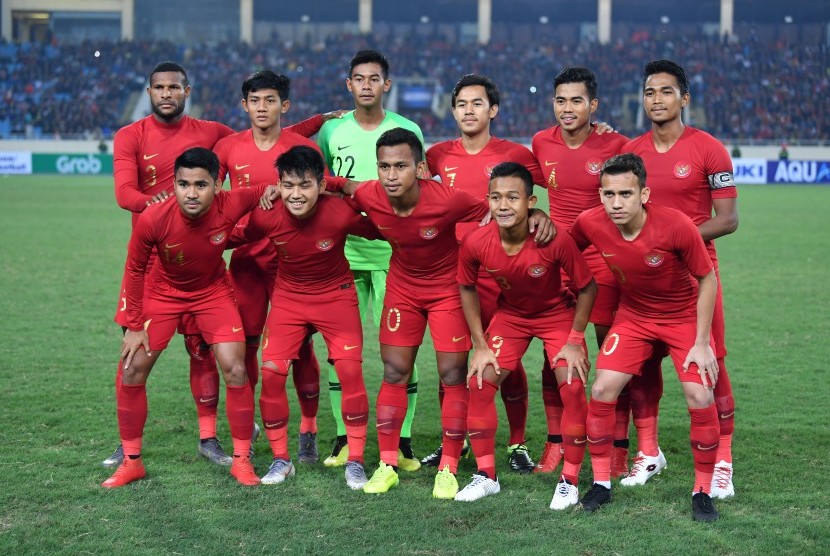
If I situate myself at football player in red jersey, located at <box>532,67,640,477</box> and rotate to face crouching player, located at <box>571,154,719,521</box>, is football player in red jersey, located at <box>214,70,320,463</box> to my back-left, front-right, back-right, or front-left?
back-right

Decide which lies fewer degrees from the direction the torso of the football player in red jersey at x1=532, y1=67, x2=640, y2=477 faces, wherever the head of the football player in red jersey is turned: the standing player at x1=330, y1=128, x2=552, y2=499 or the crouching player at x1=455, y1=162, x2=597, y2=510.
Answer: the crouching player

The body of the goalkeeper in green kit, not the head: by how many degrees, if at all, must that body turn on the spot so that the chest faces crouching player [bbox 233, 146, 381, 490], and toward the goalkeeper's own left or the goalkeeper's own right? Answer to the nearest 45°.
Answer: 0° — they already face them

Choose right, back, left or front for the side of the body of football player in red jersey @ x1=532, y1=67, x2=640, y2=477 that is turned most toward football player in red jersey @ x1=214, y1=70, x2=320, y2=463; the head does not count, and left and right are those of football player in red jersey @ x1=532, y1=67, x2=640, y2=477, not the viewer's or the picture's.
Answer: right

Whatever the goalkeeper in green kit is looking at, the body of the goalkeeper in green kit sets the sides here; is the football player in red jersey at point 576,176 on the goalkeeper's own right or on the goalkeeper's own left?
on the goalkeeper's own left

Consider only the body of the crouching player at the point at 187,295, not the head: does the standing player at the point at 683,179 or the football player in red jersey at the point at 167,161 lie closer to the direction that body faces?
the standing player
